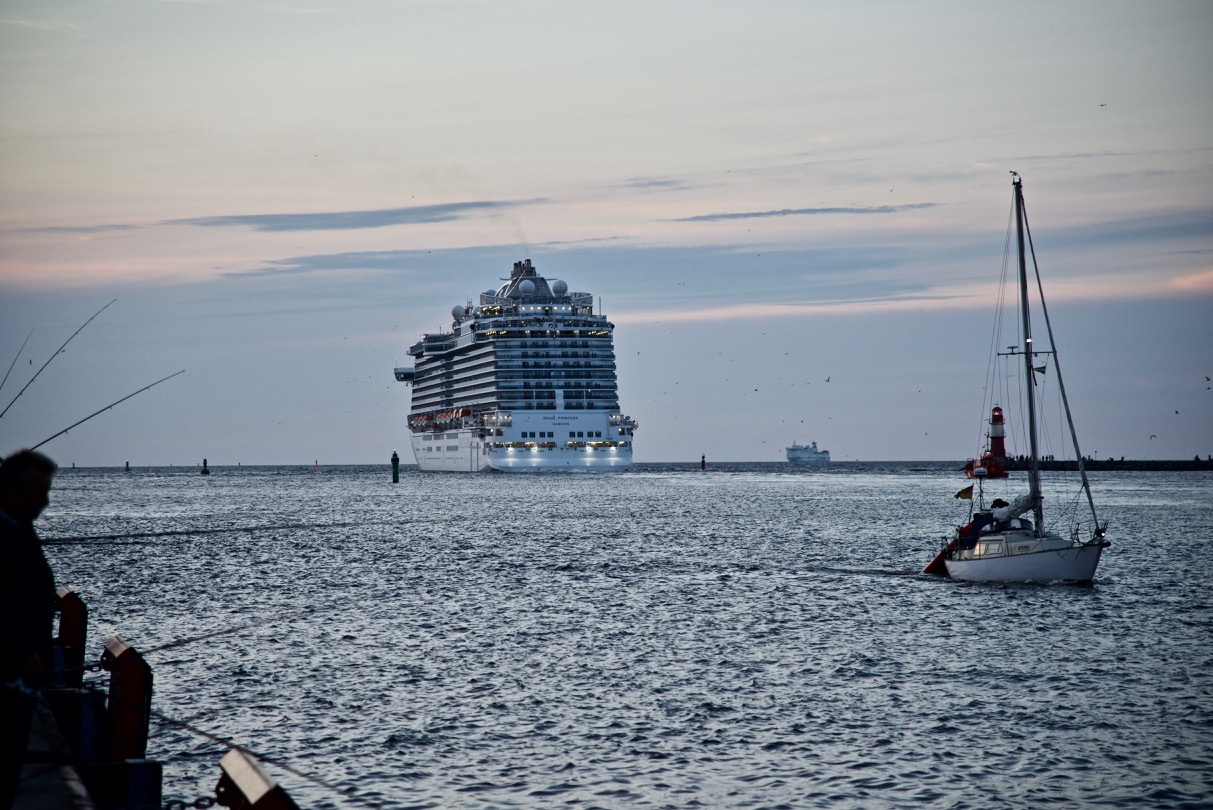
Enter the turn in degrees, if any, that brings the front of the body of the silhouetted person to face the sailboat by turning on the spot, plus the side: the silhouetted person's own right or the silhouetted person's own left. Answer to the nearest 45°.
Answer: approximately 45° to the silhouetted person's own left

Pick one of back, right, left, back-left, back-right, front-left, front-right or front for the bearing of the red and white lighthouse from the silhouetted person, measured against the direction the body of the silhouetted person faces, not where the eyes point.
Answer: front-left

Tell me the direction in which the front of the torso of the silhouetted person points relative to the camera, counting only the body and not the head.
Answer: to the viewer's right

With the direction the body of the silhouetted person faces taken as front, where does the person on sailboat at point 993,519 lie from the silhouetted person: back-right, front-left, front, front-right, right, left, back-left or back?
front-left

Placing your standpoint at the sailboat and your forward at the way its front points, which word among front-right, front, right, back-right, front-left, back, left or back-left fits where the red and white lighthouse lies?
back-left

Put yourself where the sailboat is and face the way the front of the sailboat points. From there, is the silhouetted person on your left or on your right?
on your right
